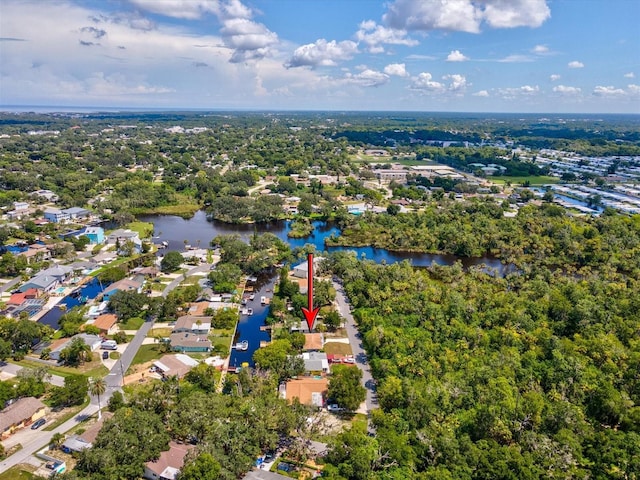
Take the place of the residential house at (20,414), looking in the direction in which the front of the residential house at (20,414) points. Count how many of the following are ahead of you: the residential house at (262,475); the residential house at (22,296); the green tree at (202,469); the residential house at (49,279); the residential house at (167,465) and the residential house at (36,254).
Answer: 3

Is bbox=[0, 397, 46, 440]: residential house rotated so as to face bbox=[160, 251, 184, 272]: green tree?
no

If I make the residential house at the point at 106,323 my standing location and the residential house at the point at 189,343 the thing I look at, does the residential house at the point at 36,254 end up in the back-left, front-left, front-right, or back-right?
back-left

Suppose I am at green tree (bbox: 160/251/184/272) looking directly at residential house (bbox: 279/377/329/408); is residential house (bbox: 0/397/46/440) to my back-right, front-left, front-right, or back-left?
front-right

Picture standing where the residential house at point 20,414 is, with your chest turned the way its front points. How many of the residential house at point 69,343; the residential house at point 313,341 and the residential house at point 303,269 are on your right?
0

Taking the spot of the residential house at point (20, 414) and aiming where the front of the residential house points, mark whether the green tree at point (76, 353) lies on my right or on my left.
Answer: on my left

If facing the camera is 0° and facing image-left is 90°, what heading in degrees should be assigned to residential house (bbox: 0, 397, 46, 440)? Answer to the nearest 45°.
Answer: approximately 315°

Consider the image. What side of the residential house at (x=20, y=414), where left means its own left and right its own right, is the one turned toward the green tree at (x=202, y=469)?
front

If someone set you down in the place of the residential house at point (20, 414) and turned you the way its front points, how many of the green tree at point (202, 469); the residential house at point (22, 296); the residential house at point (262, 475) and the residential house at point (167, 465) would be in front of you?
3

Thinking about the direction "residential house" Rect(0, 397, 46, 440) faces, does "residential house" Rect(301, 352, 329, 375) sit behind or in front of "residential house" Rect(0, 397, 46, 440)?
in front

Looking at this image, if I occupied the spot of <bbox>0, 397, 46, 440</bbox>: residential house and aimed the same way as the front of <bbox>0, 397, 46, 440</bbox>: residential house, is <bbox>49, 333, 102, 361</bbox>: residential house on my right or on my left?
on my left

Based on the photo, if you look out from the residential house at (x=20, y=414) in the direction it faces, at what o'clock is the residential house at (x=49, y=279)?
the residential house at (x=49, y=279) is roughly at 8 o'clock from the residential house at (x=20, y=414).

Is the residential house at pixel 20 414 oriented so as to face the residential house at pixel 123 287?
no

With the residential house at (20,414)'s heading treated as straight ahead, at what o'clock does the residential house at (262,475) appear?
the residential house at (262,475) is roughly at 12 o'clock from the residential house at (20,414).

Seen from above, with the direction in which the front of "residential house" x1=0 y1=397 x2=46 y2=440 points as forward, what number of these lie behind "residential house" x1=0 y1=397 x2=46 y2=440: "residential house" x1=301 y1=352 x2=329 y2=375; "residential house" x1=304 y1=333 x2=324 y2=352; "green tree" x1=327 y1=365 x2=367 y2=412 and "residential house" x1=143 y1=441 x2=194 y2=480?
0

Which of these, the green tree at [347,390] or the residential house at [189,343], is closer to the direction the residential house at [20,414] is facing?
the green tree

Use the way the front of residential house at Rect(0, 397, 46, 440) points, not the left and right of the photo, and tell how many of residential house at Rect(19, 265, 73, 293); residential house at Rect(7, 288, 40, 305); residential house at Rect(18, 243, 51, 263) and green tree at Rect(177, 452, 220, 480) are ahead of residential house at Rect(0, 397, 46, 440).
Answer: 1
